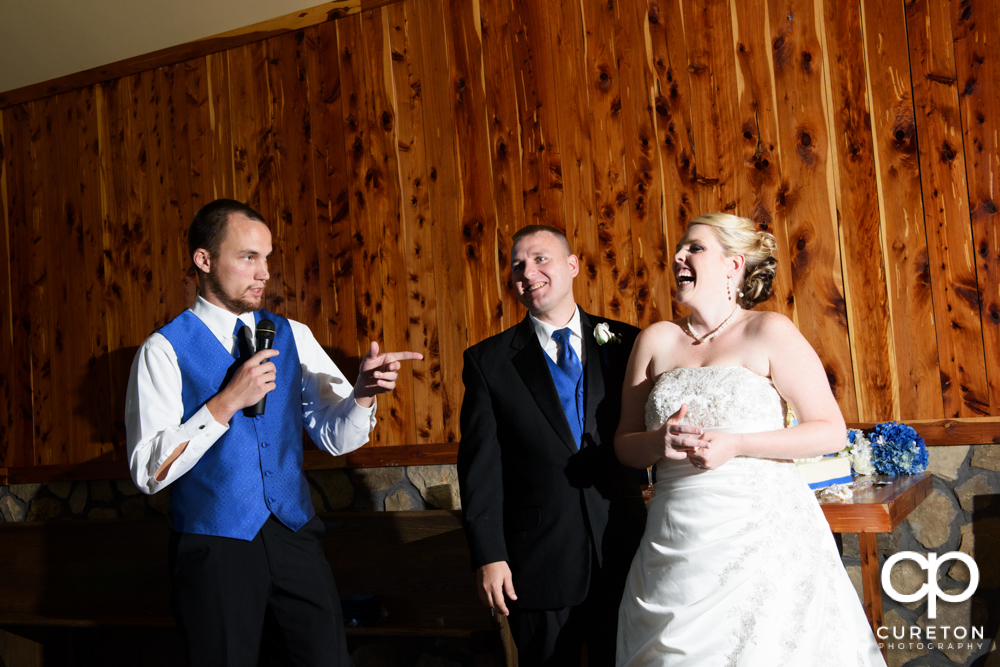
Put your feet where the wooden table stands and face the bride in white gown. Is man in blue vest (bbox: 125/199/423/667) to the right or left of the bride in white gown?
right

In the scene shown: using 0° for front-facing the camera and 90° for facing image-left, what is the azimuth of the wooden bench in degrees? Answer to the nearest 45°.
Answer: approximately 0°

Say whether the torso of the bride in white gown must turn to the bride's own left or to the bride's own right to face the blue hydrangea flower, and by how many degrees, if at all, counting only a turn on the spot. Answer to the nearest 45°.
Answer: approximately 180°

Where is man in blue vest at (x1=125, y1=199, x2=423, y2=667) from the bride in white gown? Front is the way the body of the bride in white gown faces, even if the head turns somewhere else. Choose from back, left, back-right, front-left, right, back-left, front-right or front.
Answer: front-right
